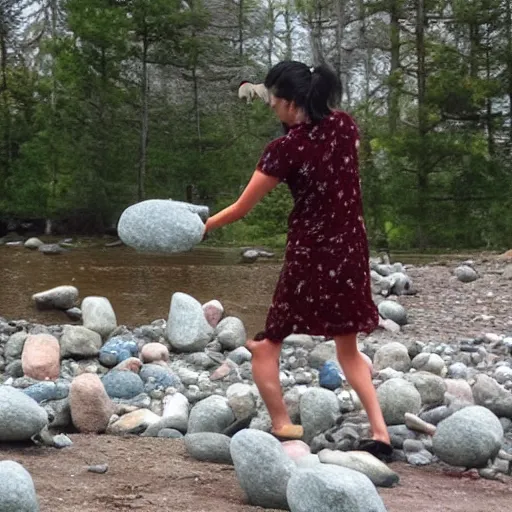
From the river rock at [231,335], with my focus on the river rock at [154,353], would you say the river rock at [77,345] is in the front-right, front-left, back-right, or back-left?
front-right

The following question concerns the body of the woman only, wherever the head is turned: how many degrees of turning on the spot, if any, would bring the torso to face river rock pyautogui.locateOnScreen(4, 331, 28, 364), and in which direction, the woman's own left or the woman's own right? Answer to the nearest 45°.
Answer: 0° — they already face it

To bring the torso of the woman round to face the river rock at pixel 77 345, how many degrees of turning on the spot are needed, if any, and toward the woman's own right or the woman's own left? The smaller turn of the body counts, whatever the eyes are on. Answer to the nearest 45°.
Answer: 0° — they already face it

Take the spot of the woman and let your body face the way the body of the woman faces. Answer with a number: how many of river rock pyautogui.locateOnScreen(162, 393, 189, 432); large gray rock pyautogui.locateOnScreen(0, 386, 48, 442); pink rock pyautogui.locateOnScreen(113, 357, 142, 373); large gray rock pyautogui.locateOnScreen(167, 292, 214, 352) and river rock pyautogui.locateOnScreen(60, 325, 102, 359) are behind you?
0

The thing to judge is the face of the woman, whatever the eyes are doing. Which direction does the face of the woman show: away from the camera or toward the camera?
away from the camera

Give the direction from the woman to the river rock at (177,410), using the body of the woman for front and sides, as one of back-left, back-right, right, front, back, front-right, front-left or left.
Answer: front

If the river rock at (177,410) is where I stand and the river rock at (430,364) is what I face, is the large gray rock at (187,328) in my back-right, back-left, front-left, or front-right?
front-left

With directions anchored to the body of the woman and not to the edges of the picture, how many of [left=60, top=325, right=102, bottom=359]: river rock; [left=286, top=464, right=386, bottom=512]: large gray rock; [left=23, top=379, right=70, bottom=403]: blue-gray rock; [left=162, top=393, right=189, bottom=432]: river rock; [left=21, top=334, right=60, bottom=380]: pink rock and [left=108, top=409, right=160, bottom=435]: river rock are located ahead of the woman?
5

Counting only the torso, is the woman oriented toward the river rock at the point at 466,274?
no

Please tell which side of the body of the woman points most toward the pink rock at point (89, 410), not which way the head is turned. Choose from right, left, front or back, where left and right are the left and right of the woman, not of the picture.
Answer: front

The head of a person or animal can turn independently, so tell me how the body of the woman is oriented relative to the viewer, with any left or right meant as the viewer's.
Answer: facing away from the viewer and to the left of the viewer

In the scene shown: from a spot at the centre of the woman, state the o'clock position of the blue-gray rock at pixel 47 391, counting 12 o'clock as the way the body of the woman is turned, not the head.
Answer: The blue-gray rock is roughly at 12 o'clock from the woman.

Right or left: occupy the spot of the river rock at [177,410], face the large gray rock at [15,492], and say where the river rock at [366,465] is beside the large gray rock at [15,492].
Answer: left

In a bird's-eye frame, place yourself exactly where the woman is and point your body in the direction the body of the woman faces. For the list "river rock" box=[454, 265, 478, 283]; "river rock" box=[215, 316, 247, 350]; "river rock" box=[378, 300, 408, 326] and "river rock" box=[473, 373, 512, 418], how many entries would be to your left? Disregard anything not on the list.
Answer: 0

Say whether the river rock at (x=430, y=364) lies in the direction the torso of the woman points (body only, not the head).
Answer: no

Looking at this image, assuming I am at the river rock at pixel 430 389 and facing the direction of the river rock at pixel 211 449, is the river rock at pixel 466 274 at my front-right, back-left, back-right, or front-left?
back-right
